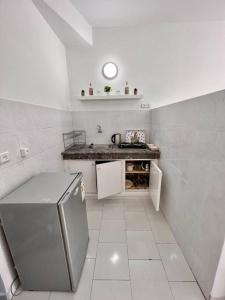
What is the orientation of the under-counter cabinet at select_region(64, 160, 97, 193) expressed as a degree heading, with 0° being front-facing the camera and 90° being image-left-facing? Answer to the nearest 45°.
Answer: approximately 0°

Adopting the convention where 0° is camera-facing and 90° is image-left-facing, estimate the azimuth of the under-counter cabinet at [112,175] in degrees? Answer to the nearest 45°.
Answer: approximately 0°

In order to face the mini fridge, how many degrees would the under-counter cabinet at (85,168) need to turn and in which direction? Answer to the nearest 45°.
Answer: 0° — it already faces it

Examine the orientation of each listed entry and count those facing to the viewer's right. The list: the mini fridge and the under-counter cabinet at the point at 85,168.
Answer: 1

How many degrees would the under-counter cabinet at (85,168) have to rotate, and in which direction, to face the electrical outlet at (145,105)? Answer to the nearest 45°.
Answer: approximately 90° to its left

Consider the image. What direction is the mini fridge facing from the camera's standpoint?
to the viewer's right

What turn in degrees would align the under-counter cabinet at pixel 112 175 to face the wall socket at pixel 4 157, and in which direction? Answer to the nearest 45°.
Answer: approximately 45° to its right

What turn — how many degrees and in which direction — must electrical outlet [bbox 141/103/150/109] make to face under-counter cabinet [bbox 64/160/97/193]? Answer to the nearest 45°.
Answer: approximately 45° to its right
